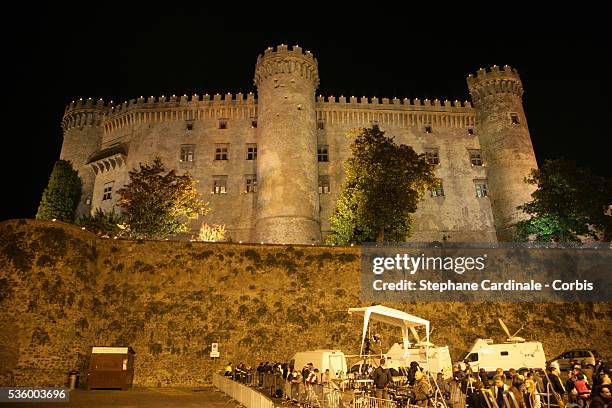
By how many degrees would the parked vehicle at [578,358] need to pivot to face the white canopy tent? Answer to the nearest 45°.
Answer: approximately 45° to its left

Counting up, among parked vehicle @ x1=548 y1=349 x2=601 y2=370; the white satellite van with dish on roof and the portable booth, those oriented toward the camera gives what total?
1

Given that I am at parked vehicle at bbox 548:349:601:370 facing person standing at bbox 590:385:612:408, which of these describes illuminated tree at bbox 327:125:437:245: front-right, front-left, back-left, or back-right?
back-right

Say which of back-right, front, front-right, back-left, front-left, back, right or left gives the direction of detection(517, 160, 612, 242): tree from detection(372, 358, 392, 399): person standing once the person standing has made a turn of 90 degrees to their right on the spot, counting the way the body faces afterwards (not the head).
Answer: front-left

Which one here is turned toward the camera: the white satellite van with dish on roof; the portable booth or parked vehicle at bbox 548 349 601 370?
the portable booth

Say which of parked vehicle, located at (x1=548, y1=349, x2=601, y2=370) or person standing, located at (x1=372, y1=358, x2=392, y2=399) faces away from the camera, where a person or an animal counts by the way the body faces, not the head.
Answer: the person standing

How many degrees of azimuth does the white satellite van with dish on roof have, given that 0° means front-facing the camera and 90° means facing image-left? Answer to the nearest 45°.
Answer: approximately 90°

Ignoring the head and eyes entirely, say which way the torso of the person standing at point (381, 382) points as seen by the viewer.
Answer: away from the camera

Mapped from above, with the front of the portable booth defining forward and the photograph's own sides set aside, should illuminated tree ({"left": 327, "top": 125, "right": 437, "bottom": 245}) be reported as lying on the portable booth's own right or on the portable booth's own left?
on the portable booth's own left

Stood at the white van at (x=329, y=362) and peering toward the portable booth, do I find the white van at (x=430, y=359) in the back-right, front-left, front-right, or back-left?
back-right

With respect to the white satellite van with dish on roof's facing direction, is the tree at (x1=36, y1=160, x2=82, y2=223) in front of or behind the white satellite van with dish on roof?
in front

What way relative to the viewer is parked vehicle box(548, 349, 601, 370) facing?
to the viewer's left
